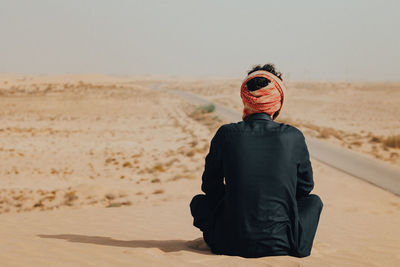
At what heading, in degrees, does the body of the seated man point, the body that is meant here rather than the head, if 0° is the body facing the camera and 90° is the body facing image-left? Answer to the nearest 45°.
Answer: approximately 180°

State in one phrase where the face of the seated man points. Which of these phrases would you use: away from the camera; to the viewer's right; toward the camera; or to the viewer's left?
away from the camera

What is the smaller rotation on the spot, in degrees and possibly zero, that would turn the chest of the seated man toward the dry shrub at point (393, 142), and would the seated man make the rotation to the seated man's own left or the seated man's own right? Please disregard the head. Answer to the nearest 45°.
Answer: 0° — they already face it
